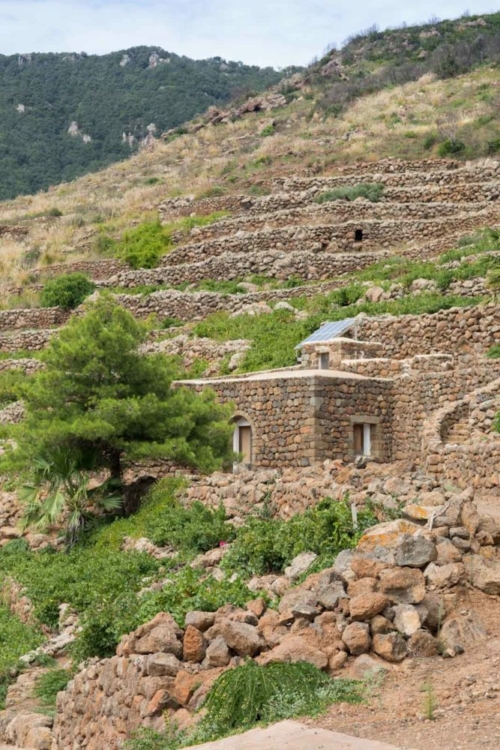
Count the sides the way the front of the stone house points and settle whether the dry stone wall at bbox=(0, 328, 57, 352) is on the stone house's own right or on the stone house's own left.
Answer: on the stone house's own right

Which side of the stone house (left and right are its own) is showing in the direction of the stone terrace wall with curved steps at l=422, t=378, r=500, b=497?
left

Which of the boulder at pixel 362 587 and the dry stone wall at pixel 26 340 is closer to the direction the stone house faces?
the boulder

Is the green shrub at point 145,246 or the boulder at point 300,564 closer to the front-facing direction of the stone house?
the boulder

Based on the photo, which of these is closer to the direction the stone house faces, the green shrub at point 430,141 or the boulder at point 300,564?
the boulder

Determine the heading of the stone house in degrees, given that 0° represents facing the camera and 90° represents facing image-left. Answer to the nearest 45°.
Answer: approximately 45°

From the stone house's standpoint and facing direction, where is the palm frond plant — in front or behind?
in front

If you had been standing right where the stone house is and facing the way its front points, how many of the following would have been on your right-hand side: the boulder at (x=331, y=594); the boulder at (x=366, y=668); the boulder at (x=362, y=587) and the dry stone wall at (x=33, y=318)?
1

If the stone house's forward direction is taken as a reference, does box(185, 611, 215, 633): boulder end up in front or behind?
in front

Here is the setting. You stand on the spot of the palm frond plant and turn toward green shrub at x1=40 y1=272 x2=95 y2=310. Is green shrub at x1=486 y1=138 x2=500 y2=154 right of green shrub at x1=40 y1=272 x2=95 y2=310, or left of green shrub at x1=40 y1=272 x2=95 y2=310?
right

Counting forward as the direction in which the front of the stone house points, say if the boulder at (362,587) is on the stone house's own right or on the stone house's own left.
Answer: on the stone house's own left
